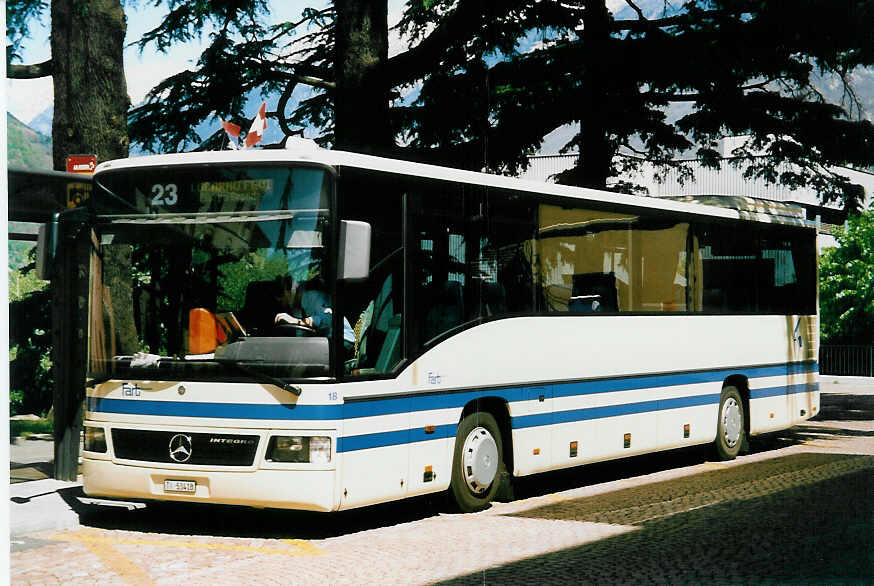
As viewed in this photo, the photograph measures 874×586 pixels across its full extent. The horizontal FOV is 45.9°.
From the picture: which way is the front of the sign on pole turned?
toward the camera

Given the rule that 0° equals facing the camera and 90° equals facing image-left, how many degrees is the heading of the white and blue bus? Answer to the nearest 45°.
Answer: approximately 45°

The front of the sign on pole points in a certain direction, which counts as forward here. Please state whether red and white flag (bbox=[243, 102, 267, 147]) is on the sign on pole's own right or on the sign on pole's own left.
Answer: on the sign on pole's own left

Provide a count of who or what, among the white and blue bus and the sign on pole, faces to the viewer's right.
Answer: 0

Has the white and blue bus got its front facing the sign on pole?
no
